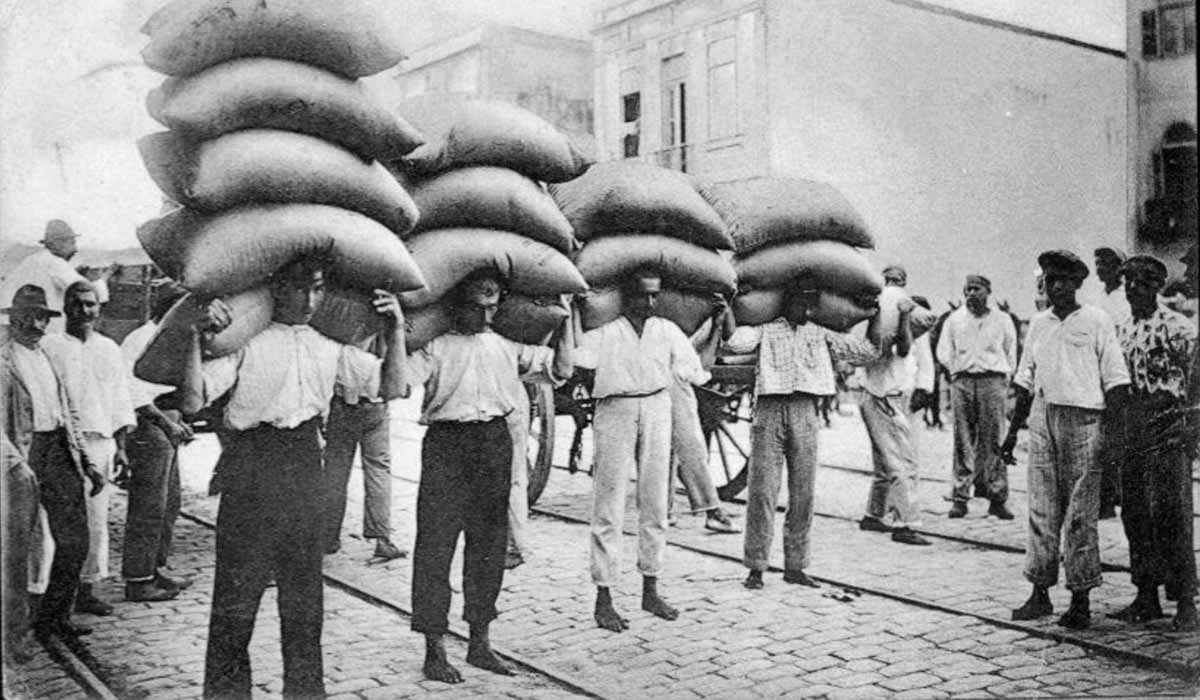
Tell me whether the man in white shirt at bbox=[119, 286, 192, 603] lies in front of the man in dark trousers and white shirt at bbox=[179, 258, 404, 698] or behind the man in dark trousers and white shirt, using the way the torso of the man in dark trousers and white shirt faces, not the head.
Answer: behind

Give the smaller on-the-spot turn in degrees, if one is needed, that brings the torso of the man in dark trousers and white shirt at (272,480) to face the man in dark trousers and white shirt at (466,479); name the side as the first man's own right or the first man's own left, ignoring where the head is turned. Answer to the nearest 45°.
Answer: approximately 135° to the first man's own left

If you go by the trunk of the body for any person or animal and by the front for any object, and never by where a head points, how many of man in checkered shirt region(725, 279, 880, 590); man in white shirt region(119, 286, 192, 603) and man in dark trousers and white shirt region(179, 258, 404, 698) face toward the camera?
2

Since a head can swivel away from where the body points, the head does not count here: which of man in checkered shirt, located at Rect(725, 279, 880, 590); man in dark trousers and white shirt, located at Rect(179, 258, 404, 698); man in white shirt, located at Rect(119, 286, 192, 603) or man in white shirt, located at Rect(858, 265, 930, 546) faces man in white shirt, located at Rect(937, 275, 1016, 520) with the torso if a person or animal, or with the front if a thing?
man in white shirt, located at Rect(119, 286, 192, 603)

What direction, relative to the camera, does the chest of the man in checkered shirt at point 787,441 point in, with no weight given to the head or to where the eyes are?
toward the camera

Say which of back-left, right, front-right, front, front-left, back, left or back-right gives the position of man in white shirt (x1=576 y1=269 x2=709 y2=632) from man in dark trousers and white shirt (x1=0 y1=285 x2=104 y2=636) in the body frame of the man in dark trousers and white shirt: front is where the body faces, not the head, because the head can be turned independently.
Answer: front-left

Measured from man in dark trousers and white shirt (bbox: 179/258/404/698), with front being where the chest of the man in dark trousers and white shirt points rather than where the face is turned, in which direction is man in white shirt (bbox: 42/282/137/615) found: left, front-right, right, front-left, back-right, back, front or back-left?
back-right

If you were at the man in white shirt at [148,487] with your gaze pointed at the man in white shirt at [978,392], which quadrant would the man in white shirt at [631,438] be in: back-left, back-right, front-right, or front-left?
front-right

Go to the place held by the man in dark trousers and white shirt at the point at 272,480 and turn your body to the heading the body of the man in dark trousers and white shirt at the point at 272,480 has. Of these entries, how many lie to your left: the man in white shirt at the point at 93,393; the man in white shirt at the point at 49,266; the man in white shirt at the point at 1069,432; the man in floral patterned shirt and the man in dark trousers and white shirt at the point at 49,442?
2

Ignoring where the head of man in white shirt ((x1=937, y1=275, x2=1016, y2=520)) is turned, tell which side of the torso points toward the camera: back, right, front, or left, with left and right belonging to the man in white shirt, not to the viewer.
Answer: front

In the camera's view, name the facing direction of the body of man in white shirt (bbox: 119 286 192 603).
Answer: to the viewer's right

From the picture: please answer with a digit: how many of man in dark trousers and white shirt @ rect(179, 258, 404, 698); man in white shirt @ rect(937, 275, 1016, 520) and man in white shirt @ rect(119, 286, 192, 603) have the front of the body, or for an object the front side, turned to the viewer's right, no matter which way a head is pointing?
1

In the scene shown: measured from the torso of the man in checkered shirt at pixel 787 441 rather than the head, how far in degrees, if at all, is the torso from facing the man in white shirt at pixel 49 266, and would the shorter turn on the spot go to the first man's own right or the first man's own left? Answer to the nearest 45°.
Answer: approximately 45° to the first man's own right
